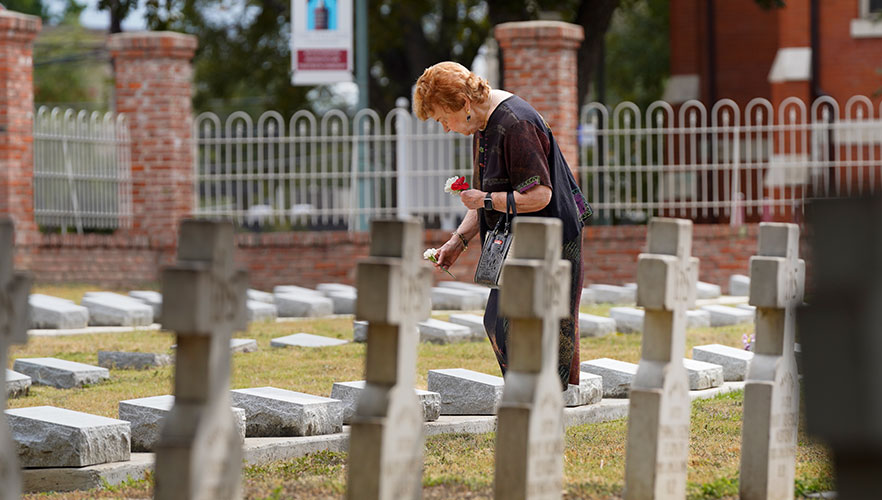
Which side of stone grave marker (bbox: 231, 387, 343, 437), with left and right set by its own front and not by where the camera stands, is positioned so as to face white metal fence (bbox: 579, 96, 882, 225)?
back

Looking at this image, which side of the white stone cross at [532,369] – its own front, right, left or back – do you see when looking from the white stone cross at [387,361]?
right

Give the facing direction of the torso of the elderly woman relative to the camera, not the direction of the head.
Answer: to the viewer's left

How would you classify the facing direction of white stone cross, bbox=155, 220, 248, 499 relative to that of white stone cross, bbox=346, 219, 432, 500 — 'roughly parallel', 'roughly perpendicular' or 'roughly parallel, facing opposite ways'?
roughly parallel

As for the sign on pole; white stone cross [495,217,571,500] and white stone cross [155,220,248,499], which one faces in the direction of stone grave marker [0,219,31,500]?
the sign on pole

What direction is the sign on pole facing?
toward the camera

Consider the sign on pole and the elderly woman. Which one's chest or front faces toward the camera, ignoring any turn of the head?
the sign on pole

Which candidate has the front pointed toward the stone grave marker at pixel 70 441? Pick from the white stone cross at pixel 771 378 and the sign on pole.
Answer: the sign on pole

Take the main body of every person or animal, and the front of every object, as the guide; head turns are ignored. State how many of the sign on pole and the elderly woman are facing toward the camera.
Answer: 1

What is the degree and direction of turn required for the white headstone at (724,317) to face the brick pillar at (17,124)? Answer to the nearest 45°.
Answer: approximately 45° to its right

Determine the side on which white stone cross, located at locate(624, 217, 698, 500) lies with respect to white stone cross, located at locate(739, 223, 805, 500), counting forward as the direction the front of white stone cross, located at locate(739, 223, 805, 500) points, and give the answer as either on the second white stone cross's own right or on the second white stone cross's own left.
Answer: on the second white stone cross's own right

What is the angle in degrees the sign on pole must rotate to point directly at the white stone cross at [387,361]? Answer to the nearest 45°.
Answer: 0° — it already faces it

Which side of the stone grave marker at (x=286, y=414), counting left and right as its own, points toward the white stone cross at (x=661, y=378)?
left

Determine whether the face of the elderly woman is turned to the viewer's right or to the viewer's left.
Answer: to the viewer's left

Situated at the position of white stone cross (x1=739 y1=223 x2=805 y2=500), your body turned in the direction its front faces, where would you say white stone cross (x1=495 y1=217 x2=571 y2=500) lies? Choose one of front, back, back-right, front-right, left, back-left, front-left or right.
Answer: right

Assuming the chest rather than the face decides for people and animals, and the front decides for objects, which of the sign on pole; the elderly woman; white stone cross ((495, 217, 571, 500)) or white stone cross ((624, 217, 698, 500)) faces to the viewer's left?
the elderly woman

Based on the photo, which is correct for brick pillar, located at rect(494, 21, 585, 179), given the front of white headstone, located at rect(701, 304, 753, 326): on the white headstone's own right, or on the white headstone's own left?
on the white headstone's own right

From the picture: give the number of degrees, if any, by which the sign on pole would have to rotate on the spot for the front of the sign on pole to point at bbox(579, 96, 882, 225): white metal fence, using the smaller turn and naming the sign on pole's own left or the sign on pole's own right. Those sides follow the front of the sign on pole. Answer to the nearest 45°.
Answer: approximately 90° to the sign on pole's own left
